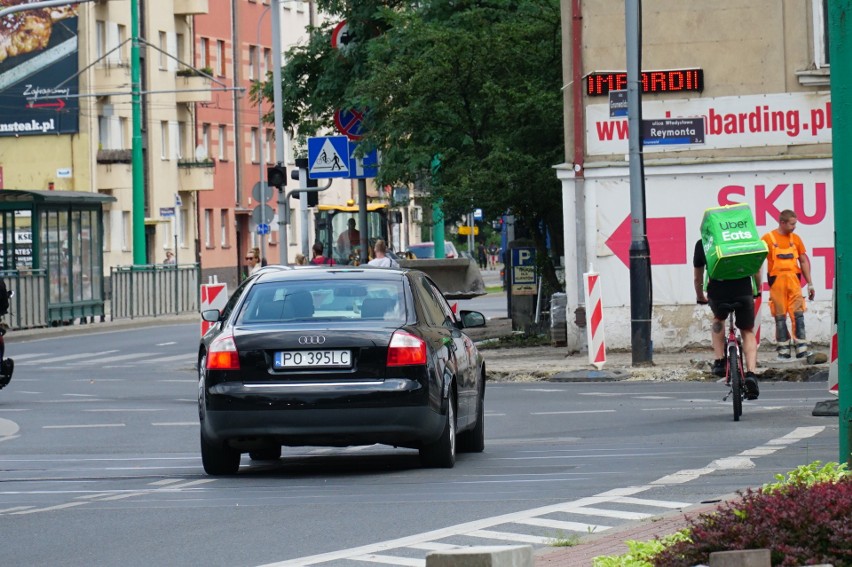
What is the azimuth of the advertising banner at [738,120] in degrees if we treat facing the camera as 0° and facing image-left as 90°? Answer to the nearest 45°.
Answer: approximately 0°

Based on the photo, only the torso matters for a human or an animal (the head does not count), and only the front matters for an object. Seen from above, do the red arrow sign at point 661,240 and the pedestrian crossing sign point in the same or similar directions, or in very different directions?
same or similar directions

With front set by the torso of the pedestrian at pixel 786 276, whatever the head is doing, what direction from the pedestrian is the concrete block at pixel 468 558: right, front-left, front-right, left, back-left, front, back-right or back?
front

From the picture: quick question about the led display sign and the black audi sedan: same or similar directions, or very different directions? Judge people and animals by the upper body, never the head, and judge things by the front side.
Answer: very different directions

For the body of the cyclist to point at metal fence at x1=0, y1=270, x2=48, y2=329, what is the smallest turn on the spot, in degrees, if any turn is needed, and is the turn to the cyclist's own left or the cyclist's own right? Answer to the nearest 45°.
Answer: approximately 45° to the cyclist's own left

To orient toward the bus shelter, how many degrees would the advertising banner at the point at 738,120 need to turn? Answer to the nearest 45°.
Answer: approximately 135° to its right

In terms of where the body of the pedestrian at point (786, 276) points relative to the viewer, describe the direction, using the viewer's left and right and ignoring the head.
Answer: facing the viewer

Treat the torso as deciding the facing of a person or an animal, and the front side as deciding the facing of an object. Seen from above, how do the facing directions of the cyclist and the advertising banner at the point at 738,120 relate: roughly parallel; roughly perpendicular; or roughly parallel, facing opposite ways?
roughly parallel, facing opposite ways

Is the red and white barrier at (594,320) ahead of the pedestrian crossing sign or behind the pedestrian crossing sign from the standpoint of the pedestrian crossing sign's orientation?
ahead

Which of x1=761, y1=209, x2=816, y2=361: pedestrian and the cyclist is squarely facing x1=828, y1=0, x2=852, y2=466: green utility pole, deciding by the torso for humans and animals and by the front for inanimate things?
the pedestrian

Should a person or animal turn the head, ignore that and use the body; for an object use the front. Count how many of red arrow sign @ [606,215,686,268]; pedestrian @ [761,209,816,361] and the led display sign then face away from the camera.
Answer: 0

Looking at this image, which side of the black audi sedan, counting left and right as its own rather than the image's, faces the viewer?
back

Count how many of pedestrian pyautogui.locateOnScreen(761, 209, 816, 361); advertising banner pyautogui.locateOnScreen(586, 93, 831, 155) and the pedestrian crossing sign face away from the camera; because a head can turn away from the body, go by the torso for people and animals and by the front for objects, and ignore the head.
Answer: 0

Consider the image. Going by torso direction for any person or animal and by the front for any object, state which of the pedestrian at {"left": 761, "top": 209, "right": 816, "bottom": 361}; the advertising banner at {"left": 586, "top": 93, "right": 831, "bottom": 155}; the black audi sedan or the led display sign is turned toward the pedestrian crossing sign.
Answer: the black audi sedan

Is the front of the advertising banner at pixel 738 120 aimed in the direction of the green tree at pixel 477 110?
no

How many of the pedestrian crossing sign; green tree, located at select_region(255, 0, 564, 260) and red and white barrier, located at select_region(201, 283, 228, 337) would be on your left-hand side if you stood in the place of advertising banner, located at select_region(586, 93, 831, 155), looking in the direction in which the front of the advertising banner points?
0

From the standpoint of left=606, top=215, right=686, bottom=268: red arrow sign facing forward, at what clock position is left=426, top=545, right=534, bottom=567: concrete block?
The concrete block is roughly at 12 o'clock from the red arrow sign.

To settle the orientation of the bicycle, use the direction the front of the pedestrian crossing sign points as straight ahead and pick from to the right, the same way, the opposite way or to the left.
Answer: the opposite way

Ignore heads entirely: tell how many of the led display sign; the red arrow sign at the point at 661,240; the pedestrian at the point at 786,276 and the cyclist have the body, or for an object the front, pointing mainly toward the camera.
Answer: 3

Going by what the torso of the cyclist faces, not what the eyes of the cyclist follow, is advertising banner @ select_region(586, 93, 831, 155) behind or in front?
in front

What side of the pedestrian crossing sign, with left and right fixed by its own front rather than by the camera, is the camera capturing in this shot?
front

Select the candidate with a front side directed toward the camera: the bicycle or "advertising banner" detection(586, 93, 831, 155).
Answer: the advertising banner
